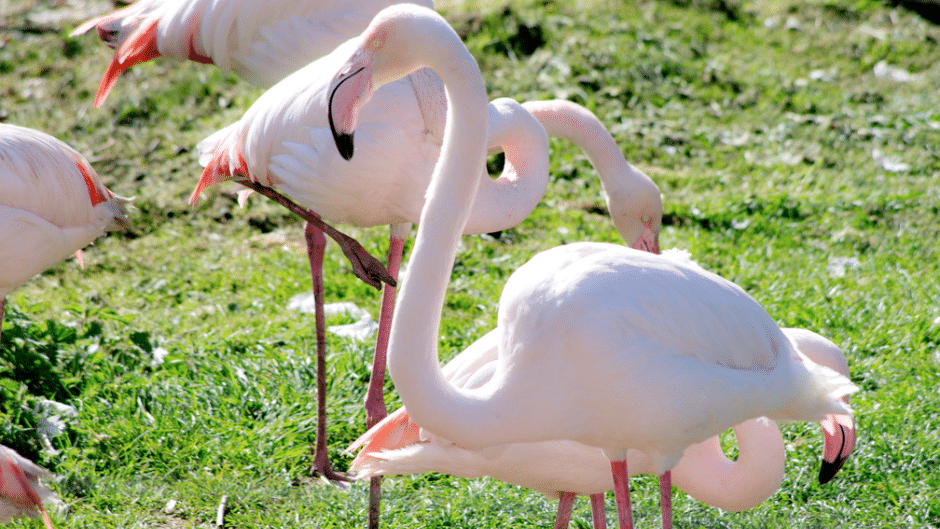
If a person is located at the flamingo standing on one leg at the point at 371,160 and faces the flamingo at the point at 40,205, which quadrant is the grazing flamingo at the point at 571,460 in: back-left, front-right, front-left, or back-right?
back-left

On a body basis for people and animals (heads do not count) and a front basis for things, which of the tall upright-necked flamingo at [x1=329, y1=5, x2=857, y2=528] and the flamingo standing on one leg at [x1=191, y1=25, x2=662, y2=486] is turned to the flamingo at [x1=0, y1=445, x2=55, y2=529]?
the tall upright-necked flamingo

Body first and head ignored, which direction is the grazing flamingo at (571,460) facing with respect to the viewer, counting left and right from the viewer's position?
facing to the right of the viewer

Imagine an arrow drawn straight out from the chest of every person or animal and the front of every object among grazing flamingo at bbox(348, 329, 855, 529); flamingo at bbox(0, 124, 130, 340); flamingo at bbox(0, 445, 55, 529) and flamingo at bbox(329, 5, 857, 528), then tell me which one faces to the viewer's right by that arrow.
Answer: grazing flamingo at bbox(348, 329, 855, 529)

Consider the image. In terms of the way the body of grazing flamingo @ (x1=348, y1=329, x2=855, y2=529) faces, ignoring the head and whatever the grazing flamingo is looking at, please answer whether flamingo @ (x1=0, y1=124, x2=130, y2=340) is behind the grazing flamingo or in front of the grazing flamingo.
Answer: behind

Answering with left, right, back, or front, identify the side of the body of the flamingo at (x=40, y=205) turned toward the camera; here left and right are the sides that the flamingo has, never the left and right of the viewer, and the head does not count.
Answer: left

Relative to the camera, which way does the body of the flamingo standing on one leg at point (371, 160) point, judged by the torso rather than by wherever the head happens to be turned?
to the viewer's right

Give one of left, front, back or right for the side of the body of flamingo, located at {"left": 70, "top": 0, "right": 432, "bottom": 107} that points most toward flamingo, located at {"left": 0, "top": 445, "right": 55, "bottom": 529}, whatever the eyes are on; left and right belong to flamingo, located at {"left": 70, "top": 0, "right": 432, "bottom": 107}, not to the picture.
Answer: right

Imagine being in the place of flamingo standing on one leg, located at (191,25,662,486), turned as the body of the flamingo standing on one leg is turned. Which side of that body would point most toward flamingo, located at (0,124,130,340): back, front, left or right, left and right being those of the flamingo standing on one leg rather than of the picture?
back

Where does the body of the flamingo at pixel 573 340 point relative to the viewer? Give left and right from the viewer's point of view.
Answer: facing to the left of the viewer
